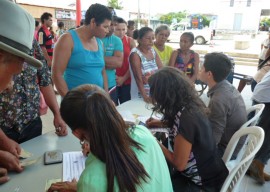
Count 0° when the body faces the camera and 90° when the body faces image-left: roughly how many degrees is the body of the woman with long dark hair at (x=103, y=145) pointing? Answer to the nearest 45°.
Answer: approximately 135°

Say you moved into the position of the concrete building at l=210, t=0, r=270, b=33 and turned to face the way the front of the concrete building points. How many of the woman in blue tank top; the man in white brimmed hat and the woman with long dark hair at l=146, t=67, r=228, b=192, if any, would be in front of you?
3

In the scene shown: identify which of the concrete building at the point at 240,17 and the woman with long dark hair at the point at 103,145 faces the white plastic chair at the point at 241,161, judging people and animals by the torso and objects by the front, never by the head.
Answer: the concrete building

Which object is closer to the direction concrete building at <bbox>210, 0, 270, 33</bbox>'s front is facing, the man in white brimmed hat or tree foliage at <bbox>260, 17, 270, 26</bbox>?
the man in white brimmed hat

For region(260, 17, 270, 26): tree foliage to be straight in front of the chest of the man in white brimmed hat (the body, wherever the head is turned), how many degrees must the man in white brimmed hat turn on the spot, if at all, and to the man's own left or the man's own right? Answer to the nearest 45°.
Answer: approximately 45° to the man's own left

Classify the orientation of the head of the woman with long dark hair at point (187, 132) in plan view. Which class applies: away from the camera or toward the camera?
away from the camera

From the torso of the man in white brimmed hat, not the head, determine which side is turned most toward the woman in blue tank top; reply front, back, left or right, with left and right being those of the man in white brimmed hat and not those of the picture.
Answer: left

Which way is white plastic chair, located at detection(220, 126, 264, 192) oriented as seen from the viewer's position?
to the viewer's left

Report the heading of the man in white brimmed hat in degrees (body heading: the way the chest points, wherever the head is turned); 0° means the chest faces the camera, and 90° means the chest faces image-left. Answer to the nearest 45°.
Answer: approximately 270°
